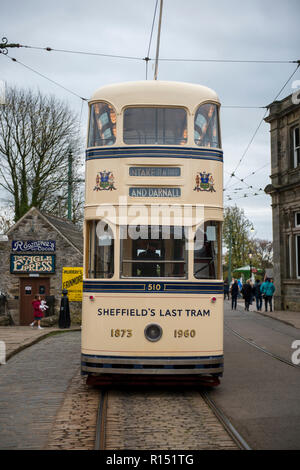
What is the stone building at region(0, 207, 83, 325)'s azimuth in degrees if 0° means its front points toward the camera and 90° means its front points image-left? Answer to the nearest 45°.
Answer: approximately 0°

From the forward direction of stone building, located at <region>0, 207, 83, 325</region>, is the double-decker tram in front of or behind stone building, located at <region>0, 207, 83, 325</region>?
in front

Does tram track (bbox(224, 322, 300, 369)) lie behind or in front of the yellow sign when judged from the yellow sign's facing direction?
in front

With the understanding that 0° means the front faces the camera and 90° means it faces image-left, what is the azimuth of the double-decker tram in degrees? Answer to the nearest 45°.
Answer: approximately 0°

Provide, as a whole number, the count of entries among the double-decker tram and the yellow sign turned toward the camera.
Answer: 2

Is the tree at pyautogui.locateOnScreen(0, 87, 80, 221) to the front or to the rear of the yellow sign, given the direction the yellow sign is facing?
to the rear
